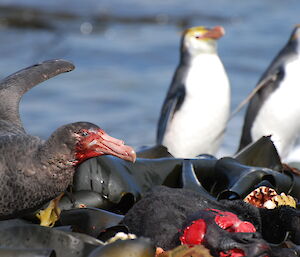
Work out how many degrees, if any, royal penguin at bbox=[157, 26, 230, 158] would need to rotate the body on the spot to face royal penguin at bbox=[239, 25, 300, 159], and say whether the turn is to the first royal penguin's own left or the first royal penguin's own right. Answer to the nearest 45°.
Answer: approximately 45° to the first royal penguin's own left

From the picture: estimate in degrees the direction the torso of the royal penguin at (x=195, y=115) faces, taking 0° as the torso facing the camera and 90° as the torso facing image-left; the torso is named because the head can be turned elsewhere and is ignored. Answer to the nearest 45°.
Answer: approximately 315°

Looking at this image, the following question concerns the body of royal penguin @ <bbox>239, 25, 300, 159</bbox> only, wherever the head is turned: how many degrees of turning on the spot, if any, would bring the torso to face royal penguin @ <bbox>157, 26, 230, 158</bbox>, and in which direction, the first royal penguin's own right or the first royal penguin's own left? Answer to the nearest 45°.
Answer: approximately 135° to the first royal penguin's own right

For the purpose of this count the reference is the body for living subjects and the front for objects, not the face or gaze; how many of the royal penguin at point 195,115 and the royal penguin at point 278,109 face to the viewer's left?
0
